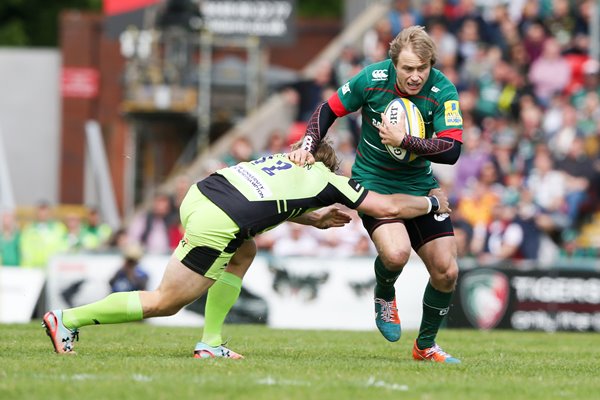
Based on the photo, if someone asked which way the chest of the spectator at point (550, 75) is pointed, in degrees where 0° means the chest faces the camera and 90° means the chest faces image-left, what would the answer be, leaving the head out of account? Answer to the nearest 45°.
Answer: approximately 0°

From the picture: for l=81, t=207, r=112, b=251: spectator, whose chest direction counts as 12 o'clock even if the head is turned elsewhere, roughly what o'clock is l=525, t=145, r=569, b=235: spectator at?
l=525, t=145, r=569, b=235: spectator is roughly at 10 o'clock from l=81, t=207, r=112, b=251: spectator.

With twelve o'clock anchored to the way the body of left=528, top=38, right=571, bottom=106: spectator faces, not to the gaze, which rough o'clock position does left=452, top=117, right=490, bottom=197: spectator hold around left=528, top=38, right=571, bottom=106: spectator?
left=452, top=117, right=490, bottom=197: spectator is roughly at 1 o'clock from left=528, top=38, right=571, bottom=106: spectator.

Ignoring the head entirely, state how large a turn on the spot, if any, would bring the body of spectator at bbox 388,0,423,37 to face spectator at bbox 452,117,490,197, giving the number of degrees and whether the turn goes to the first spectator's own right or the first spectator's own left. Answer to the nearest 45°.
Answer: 0° — they already face them

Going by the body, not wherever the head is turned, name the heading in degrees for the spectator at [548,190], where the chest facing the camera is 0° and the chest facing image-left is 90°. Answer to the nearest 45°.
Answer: approximately 45°
